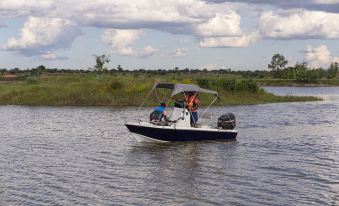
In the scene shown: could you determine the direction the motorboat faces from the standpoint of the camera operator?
facing to the left of the viewer
